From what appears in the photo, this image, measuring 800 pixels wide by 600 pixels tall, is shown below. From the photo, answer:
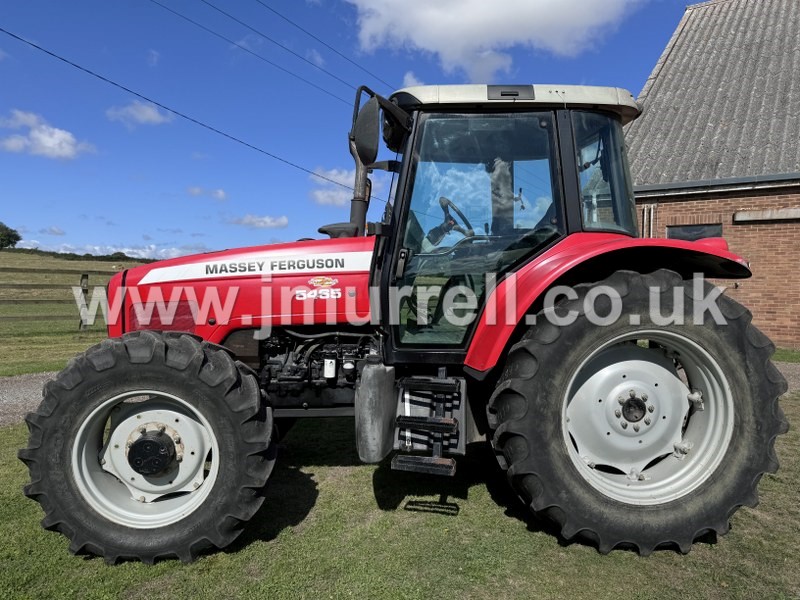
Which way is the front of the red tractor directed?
to the viewer's left

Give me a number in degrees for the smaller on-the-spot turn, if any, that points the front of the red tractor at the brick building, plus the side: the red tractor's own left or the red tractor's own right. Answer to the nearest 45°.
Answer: approximately 135° to the red tractor's own right
